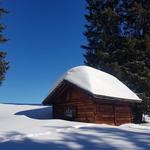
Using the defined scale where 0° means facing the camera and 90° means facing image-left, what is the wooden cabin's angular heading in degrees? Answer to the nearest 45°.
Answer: approximately 45°
